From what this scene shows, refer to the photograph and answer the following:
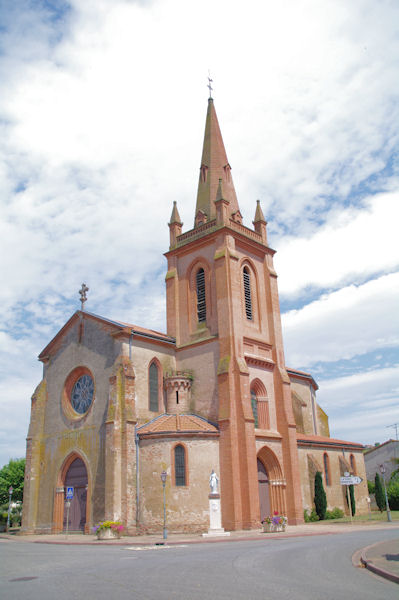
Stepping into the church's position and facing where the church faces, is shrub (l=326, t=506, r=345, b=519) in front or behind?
behind

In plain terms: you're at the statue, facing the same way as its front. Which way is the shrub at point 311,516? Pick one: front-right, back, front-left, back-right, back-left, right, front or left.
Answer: back-left

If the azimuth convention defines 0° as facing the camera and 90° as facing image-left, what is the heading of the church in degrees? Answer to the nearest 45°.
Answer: approximately 45°

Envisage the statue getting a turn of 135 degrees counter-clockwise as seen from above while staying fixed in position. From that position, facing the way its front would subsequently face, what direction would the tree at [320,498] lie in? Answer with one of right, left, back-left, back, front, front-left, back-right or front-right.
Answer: front

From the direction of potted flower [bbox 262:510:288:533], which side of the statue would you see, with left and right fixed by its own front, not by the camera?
left

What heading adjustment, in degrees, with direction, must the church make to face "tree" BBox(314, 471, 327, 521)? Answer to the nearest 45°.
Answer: approximately 180°

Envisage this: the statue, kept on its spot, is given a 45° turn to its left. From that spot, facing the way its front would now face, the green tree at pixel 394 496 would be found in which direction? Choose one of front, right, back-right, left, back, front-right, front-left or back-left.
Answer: left

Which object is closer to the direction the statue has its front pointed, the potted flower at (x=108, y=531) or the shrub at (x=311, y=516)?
the potted flower

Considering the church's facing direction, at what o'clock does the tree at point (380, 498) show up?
The tree is roughly at 6 o'clock from the church.

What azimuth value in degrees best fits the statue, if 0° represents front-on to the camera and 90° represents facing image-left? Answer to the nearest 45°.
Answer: approximately 0°

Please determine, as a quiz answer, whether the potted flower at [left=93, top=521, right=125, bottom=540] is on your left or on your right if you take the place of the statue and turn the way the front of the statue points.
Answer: on your right
